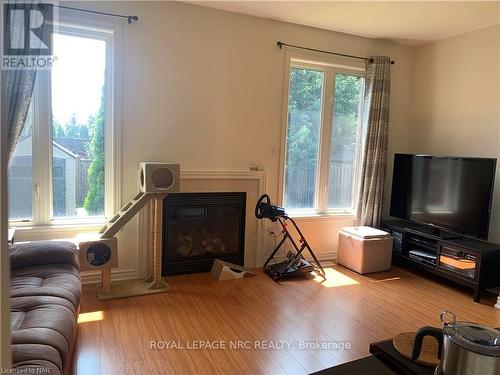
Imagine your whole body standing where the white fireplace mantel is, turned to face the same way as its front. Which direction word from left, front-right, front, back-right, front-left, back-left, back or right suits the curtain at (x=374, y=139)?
left

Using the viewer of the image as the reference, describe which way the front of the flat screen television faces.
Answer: facing the viewer and to the left of the viewer

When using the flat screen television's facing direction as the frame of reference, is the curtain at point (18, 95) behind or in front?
in front

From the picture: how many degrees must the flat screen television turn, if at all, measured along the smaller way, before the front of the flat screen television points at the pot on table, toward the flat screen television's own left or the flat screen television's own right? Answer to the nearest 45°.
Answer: approximately 45° to the flat screen television's own left

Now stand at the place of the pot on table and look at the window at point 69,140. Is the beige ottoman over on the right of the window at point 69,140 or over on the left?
right

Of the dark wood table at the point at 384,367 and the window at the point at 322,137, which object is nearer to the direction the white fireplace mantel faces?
the dark wood table

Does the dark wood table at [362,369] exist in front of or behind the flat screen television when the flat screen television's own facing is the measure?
in front

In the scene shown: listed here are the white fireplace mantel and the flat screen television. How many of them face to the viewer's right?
0

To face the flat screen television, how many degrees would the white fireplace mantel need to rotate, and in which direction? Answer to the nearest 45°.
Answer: approximately 90° to its left

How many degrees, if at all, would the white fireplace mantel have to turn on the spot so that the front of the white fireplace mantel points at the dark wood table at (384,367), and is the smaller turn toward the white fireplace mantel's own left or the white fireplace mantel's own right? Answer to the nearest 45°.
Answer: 0° — it already faces it

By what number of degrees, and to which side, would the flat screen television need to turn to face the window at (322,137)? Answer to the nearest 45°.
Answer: approximately 45° to its right

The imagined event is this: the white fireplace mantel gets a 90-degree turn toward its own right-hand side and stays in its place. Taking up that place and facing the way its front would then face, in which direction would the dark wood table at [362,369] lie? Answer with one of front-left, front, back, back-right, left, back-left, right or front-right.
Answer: left

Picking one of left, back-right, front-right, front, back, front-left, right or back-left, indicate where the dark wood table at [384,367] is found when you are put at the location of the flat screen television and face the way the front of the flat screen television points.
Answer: front-left

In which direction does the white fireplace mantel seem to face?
toward the camera
